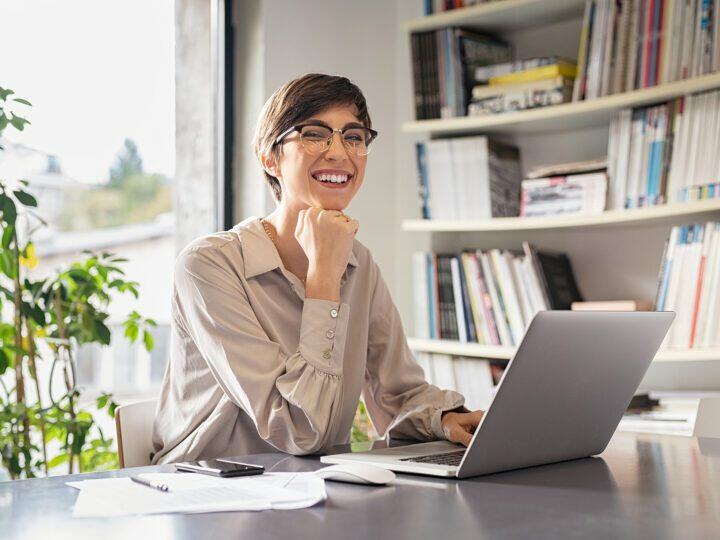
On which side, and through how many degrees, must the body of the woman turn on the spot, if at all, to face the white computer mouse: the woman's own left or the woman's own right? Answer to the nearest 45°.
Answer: approximately 45° to the woman's own right

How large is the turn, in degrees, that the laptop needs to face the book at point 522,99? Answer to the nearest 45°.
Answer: approximately 45° to its right

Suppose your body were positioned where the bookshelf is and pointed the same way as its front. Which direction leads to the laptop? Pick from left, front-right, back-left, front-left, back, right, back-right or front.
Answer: front-left

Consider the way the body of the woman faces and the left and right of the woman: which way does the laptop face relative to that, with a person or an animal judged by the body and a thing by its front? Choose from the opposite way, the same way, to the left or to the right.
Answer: the opposite way

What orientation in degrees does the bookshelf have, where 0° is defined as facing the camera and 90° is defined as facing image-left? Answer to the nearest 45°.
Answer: approximately 45°

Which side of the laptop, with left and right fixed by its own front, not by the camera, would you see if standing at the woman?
front

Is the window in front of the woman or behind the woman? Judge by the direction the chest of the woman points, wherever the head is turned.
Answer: behind

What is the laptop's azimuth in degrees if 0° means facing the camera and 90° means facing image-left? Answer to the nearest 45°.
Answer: approximately 135°

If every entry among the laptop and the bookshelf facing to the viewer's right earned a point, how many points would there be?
0

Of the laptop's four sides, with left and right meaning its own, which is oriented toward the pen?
left

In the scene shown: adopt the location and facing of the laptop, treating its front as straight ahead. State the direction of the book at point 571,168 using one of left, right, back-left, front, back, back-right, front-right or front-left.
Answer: front-right

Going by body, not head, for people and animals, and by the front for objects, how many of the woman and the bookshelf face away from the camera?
0

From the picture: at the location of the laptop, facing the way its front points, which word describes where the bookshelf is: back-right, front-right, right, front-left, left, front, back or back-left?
front-right

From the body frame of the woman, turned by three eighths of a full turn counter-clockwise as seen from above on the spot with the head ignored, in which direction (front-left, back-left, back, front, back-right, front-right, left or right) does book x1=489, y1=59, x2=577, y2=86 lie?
front-right

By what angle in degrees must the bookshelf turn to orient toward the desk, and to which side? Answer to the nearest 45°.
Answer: approximately 45° to its left
